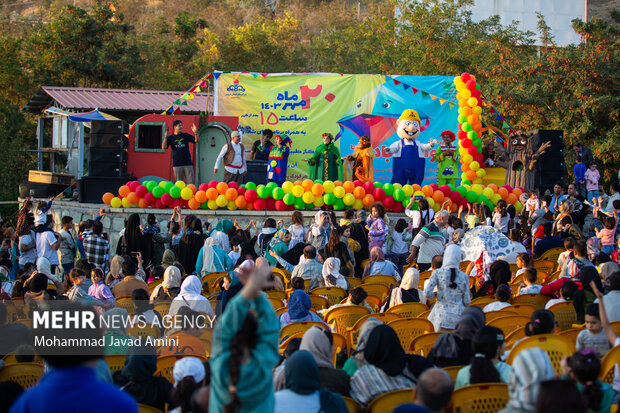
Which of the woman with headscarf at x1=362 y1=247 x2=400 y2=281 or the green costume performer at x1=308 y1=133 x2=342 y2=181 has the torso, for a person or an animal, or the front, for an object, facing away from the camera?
the woman with headscarf

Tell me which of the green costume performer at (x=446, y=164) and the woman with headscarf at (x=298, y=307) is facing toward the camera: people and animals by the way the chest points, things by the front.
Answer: the green costume performer

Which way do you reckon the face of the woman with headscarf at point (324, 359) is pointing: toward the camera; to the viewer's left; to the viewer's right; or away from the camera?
away from the camera

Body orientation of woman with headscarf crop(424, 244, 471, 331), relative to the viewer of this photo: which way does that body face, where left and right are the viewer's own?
facing away from the viewer

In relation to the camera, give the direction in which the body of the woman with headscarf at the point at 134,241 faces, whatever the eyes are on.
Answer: away from the camera

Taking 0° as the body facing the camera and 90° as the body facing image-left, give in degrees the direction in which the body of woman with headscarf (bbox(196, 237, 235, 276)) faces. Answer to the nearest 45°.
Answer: approximately 180°

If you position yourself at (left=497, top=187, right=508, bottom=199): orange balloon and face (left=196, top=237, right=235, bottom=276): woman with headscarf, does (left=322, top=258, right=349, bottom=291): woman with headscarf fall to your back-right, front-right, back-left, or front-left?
front-left

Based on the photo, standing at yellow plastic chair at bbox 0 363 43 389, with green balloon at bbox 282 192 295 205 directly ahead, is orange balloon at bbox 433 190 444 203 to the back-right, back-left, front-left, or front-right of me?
front-right

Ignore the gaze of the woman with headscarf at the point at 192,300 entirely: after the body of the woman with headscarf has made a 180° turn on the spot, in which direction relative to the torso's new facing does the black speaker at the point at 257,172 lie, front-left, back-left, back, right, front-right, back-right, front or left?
back

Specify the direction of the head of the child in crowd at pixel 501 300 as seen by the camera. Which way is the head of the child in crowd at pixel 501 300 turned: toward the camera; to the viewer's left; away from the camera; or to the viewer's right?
away from the camera

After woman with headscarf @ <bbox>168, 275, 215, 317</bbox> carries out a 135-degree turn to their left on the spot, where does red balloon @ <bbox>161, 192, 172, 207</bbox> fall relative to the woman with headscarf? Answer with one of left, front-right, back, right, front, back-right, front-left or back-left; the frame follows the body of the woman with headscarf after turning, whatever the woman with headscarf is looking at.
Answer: back-right

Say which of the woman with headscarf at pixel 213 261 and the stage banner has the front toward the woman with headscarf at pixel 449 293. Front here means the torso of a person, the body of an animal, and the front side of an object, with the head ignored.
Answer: the stage banner

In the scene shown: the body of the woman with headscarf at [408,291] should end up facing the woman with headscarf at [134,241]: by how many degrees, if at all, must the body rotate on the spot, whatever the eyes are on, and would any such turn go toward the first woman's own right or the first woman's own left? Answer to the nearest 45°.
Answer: approximately 45° to the first woman's own left

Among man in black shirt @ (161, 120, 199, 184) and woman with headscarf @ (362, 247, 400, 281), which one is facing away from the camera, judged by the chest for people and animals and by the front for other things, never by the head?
the woman with headscarf

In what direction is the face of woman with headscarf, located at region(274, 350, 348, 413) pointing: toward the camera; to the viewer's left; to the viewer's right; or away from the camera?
away from the camera

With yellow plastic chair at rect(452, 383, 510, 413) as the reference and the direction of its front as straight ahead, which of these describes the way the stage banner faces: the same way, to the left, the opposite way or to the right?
the opposite way

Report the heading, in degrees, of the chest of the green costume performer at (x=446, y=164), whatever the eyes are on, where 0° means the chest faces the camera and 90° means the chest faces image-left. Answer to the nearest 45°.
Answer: approximately 0°

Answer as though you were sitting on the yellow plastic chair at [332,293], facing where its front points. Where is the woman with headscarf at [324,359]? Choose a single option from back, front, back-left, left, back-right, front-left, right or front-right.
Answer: back

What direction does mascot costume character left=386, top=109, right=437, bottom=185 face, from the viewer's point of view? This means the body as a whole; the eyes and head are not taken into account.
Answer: toward the camera

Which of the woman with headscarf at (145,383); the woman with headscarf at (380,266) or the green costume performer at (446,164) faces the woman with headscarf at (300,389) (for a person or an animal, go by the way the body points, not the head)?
the green costume performer

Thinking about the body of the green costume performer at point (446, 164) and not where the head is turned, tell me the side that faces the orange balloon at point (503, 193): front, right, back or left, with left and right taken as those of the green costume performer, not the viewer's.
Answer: left

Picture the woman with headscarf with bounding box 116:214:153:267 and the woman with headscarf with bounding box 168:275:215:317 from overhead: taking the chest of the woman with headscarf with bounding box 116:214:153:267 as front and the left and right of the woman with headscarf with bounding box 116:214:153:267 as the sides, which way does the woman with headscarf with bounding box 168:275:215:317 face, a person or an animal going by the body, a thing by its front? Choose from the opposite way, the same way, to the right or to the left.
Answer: the same way

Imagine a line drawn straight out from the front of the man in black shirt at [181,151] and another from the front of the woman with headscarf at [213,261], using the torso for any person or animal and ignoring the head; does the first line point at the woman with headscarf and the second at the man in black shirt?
yes

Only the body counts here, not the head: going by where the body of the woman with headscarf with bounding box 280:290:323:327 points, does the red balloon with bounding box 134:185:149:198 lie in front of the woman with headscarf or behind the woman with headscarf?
in front
